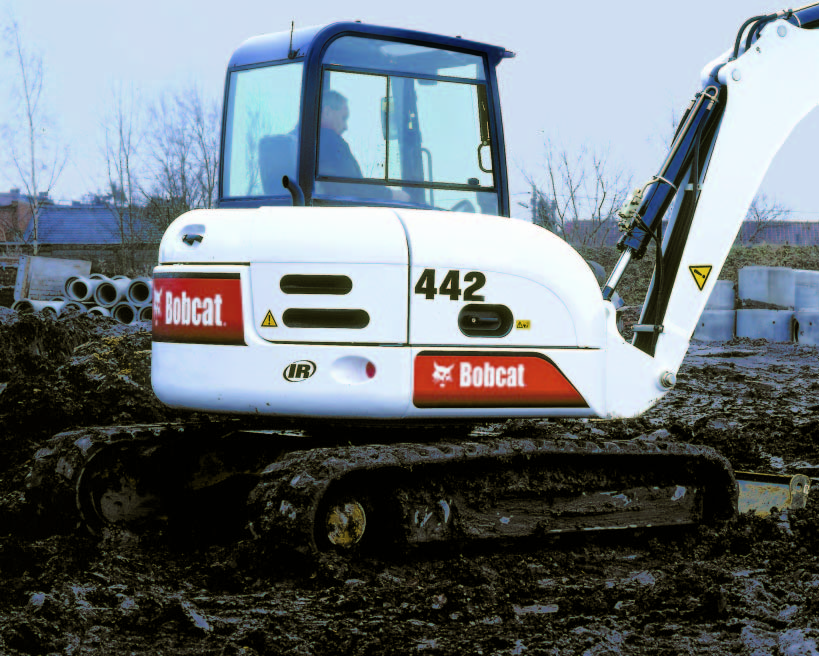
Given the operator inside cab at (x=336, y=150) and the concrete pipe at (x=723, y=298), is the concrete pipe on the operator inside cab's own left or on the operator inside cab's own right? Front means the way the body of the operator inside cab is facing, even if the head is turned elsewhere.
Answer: on the operator inside cab's own left

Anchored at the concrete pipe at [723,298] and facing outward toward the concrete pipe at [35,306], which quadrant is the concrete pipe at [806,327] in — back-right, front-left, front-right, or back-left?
back-left

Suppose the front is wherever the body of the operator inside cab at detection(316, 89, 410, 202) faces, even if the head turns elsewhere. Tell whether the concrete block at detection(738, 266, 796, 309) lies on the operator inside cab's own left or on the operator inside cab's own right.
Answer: on the operator inside cab's own left

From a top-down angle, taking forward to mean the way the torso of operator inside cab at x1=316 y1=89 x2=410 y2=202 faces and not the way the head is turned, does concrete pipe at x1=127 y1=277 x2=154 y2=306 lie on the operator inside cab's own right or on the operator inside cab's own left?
on the operator inside cab's own left

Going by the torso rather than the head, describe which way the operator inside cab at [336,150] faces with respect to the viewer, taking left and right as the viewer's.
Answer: facing to the right of the viewer

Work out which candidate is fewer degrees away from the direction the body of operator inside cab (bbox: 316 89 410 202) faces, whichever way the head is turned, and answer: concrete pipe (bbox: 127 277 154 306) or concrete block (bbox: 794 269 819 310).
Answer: the concrete block

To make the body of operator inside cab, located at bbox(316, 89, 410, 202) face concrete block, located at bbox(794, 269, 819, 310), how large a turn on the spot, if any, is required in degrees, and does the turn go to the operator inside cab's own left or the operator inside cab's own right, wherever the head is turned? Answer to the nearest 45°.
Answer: approximately 45° to the operator inside cab's own left
